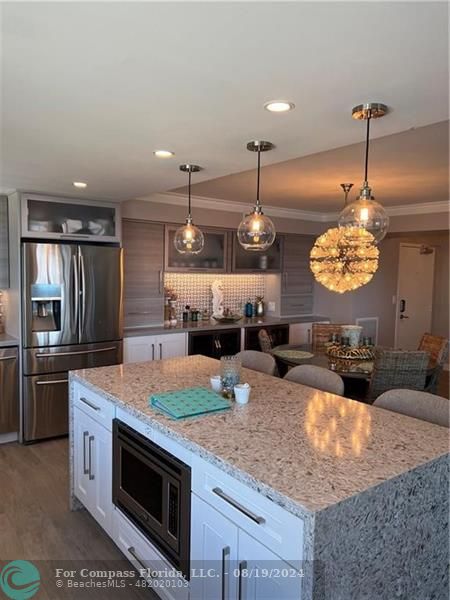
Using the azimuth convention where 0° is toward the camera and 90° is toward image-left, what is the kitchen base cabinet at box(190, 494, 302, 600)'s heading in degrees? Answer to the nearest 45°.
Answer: approximately 45°

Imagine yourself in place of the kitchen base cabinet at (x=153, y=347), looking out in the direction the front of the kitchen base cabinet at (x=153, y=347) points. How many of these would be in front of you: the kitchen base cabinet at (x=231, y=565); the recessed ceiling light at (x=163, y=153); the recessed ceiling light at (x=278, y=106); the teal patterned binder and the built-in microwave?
5

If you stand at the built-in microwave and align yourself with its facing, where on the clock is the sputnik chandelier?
The sputnik chandelier is roughly at 6 o'clock from the built-in microwave.

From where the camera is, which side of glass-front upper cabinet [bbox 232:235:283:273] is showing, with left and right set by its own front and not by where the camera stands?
front

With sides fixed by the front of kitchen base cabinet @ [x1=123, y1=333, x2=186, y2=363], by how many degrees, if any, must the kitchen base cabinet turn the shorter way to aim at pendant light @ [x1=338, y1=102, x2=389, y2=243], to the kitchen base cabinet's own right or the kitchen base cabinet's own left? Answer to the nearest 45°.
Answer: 0° — it already faces it

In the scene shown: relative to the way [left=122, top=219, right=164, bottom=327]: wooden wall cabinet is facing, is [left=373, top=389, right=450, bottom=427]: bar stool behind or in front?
in front

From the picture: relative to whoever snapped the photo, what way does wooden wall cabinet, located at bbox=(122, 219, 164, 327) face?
facing the viewer and to the right of the viewer

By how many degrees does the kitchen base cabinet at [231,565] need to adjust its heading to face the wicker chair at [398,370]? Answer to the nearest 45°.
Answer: approximately 180°

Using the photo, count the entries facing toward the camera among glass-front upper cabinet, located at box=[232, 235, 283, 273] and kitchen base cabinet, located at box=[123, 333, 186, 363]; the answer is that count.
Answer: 2

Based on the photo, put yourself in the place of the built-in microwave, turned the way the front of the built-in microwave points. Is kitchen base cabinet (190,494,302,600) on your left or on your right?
on your left

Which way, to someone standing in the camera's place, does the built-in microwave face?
facing the viewer and to the left of the viewer

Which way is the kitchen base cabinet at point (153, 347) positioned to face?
toward the camera

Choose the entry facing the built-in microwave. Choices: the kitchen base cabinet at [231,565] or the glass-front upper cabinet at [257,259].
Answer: the glass-front upper cabinet

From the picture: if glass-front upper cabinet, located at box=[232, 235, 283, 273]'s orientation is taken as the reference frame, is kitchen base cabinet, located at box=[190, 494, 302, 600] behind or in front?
in front

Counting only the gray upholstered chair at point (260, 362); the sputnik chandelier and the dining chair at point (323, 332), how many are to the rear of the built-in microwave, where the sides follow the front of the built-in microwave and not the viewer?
3

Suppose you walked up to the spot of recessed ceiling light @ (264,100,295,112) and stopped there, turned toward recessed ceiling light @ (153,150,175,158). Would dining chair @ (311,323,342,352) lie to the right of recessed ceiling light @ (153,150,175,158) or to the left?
right
